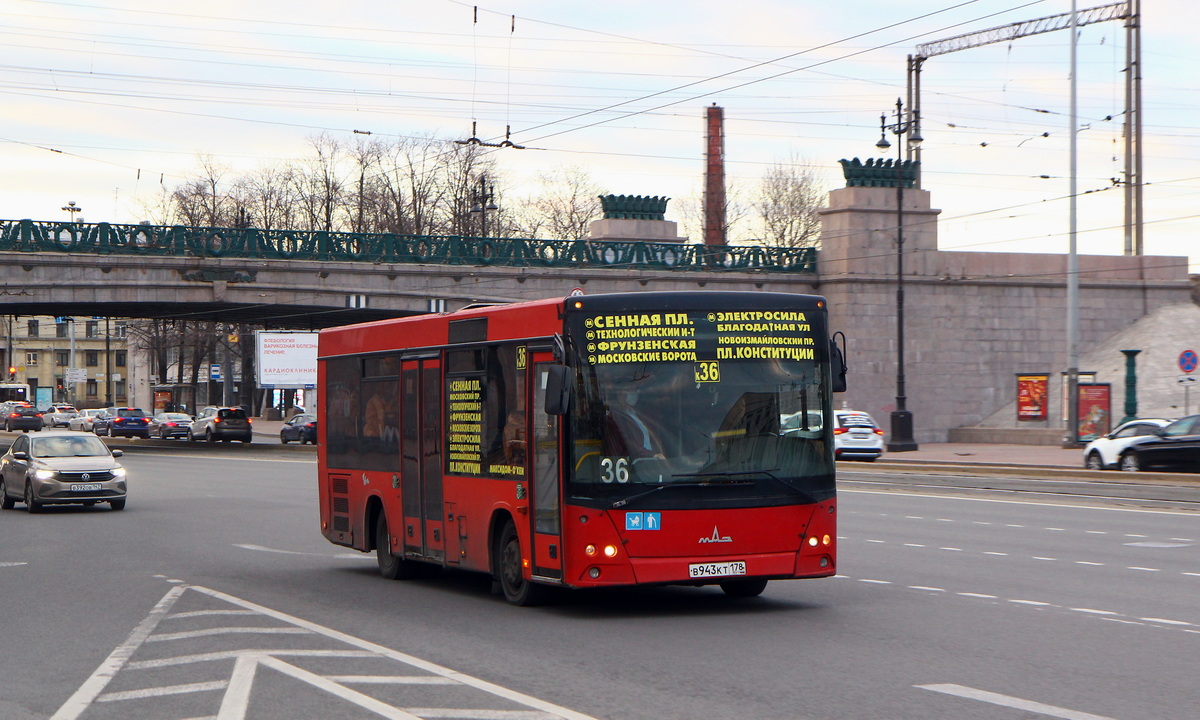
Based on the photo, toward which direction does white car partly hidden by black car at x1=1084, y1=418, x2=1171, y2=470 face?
to the viewer's left

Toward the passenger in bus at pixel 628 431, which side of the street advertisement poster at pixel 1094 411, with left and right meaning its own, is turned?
front

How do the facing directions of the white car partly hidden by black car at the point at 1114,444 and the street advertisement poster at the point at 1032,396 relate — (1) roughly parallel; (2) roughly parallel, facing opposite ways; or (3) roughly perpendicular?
roughly perpendicular

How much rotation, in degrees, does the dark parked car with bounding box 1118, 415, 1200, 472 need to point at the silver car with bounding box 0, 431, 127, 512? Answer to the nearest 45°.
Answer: approximately 45° to its left

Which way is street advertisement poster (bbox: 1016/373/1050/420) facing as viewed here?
toward the camera

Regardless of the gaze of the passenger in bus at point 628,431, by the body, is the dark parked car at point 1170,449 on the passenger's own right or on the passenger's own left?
on the passenger's own left

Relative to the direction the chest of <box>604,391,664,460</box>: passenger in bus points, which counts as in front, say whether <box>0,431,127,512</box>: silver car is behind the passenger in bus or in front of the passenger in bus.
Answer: behind

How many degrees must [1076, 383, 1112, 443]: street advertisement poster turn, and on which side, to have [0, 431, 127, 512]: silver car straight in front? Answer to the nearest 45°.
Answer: approximately 45° to its right

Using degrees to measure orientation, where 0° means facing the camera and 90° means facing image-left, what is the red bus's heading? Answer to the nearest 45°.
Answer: approximately 315°

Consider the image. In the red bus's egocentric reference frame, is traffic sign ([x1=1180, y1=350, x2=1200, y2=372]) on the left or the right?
on its left

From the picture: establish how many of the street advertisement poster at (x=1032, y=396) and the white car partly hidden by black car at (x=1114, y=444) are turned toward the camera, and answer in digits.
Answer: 1

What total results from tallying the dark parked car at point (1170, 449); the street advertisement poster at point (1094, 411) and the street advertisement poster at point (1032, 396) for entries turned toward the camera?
2

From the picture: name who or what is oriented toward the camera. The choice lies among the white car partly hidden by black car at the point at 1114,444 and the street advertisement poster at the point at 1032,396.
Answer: the street advertisement poster

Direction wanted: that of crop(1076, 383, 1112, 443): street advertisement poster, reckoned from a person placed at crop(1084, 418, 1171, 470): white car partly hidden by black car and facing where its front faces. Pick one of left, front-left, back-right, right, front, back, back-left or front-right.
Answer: right

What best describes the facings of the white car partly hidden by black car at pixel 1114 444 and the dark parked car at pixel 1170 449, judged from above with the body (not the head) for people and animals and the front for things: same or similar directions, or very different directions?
same or similar directions

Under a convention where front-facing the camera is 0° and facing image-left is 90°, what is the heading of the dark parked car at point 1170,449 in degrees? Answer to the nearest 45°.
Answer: approximately 90°

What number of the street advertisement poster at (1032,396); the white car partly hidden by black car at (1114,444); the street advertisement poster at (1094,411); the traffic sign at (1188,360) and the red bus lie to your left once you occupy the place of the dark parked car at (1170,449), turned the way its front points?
1
